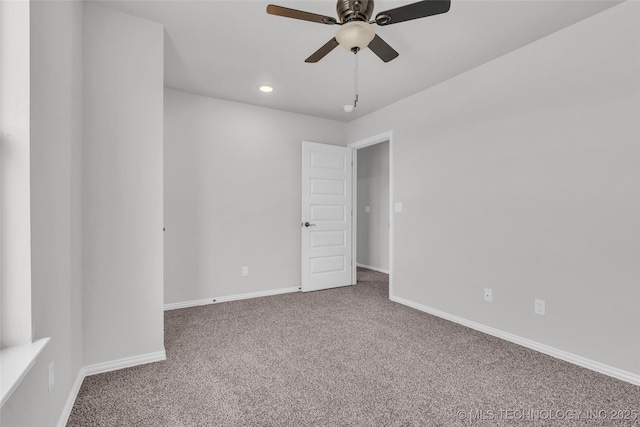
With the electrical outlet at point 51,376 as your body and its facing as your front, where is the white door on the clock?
The white door is roughly at 11 o'clock from the electrical outlet.

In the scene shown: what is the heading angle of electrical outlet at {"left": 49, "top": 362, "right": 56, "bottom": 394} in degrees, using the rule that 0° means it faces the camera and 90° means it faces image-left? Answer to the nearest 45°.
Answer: approximately 270°

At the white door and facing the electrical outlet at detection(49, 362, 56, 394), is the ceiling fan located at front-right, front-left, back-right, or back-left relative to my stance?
front-left
